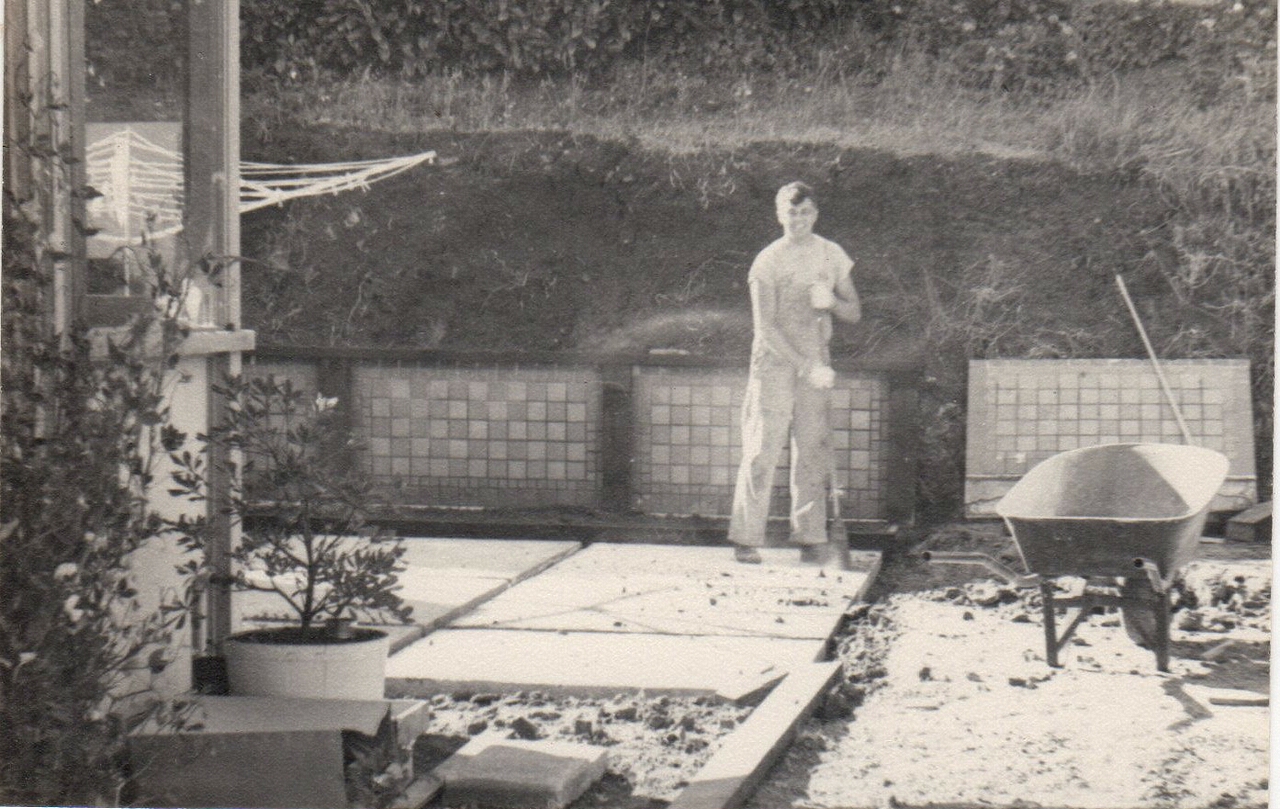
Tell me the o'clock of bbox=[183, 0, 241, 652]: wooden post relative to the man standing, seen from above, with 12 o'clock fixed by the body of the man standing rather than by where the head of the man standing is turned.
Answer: The wooden post is roughly at 1 o'clock from the man standing.

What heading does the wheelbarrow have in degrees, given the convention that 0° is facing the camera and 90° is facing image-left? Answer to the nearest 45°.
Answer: approximately 225°

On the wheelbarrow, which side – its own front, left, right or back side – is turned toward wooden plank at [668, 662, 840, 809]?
back

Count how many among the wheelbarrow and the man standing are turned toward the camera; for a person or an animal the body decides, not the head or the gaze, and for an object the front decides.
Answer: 1

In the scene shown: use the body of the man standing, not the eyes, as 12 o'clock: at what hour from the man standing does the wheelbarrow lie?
The wheelbarrow is roughly at 11 o'clock from the man standing.

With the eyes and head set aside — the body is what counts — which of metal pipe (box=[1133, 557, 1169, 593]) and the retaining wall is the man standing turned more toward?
the metal pipe

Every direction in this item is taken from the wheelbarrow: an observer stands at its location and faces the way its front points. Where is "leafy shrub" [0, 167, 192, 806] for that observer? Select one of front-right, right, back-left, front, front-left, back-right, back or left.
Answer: back

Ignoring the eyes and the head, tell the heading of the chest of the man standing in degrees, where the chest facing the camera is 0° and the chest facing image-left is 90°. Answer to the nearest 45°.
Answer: approximately 0°

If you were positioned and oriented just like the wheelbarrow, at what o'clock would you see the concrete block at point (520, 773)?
The concrete block is roughly at 6 o'clock from the wheelbarrow.

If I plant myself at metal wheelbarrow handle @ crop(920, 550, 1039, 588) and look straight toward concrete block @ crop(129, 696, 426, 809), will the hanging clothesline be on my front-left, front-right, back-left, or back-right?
front-right

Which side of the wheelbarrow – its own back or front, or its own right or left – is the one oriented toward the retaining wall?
left

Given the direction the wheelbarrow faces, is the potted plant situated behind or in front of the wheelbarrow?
behind

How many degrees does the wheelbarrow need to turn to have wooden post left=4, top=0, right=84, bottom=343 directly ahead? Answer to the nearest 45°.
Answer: approximately 180°

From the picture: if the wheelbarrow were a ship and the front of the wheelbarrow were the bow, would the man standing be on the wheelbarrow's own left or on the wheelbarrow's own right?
on the wheelbarrow's own left
